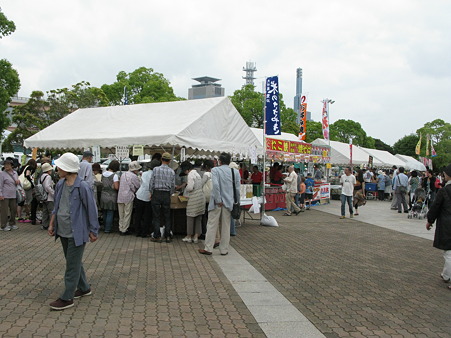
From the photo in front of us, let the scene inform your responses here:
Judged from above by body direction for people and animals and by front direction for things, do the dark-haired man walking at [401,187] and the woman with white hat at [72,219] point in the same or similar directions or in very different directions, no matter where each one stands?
very different directions

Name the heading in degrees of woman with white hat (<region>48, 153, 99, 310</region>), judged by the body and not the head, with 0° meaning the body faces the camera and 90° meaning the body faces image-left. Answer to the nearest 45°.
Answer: approximately 45°

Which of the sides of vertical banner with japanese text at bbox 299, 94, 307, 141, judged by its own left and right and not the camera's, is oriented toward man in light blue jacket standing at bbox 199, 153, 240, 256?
front

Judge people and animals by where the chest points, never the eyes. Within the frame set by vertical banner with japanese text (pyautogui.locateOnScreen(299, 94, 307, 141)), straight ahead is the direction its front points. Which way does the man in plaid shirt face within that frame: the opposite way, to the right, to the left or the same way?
the opposite way

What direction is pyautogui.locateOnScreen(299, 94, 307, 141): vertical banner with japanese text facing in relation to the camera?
toward the camera

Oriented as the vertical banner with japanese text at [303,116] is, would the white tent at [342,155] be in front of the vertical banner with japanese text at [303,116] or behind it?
behind

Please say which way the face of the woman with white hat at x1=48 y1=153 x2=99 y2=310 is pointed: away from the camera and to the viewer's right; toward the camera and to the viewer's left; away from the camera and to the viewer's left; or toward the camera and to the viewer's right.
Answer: toward the camera and to the viewer's left

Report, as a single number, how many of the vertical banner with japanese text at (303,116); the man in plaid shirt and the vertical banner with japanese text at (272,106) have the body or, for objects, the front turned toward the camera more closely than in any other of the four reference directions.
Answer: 2

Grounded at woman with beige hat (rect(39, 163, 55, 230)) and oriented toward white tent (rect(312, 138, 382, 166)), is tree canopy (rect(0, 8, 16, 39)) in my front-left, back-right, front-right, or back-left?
front-left

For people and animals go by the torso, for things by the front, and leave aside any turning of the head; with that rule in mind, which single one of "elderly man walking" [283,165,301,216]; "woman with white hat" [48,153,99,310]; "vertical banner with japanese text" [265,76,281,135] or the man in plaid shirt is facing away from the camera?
the man in plaid shirt

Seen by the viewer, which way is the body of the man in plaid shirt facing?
away from the camera

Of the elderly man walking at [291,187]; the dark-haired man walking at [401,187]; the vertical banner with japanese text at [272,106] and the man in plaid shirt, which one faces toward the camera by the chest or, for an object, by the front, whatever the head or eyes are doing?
the vertical banner with japanese text

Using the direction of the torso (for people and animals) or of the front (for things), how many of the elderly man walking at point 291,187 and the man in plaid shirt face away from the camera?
1

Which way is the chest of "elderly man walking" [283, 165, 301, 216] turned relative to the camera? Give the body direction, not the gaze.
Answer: to the viewer's left

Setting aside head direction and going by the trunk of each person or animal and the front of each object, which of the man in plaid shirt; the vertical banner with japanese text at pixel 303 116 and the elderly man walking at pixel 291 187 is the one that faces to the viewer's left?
the elderly man walking
